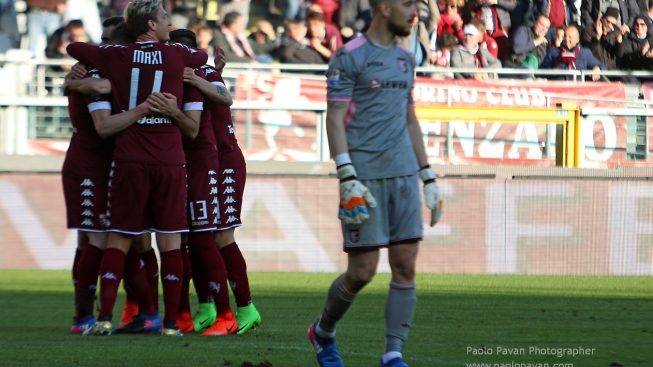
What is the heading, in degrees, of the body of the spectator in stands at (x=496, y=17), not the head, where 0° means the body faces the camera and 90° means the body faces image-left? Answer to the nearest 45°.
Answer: approximately 0°

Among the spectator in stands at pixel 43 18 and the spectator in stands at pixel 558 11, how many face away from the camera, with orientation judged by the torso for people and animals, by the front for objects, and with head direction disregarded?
0

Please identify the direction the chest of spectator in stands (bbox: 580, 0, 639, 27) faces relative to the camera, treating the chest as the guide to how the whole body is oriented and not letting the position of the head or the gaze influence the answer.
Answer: toward the camera

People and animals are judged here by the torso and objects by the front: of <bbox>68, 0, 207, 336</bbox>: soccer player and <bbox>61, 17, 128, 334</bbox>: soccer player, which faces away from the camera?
<bbox>68, 0, 207, 336</bbox>: soccer player

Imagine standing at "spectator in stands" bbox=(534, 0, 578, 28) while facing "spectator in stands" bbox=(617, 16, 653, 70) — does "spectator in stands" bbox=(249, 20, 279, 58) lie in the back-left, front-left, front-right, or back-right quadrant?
back-right

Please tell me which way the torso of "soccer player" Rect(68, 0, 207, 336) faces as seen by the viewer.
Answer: away from the camera

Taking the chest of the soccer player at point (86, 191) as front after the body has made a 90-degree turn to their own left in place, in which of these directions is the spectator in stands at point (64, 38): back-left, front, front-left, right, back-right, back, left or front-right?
front

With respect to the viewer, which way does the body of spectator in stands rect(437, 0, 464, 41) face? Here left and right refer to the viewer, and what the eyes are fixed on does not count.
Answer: facing the viewer

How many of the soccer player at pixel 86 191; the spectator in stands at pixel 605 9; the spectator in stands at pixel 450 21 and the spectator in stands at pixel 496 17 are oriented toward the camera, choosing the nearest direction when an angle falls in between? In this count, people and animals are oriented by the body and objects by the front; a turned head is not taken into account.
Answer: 3

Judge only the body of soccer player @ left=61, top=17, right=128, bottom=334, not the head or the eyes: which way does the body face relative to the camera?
to the viewer's right
